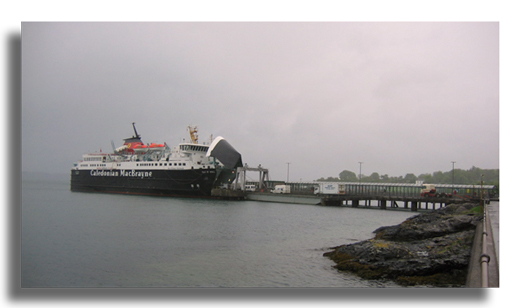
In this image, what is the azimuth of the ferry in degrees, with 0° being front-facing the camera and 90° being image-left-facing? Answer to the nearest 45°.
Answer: approximately 315°
